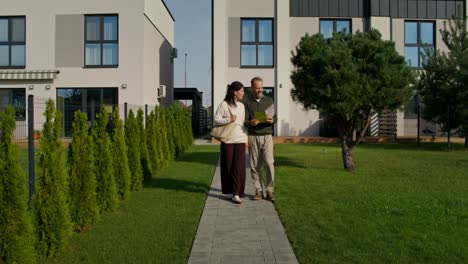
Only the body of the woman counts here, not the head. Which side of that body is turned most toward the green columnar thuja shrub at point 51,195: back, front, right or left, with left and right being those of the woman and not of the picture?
right

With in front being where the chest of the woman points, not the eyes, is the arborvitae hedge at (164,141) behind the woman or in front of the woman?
behind

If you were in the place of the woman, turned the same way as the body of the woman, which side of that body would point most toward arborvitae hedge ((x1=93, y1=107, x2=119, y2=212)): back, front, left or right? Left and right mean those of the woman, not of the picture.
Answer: right

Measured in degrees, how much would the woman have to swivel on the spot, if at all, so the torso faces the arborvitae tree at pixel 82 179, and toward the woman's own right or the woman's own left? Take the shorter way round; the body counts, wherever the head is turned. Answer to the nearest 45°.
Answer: approximately 90° to the woman's own right

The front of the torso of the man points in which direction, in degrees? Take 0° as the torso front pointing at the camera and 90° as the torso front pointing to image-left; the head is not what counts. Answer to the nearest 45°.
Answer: approximately 0°

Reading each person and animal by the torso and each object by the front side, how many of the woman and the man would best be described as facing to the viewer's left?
0

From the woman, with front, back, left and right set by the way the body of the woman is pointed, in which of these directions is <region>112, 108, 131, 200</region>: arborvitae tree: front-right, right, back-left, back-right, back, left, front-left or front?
back-right

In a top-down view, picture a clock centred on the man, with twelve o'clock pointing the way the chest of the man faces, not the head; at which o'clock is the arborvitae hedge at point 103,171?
The arborvitae hedge is roughly at 2 o'clock from the man.

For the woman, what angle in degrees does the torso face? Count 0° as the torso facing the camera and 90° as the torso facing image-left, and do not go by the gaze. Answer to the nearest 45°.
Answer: approximately 315°

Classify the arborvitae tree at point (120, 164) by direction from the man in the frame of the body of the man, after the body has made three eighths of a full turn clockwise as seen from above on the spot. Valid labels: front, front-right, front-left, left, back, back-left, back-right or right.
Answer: front-left
